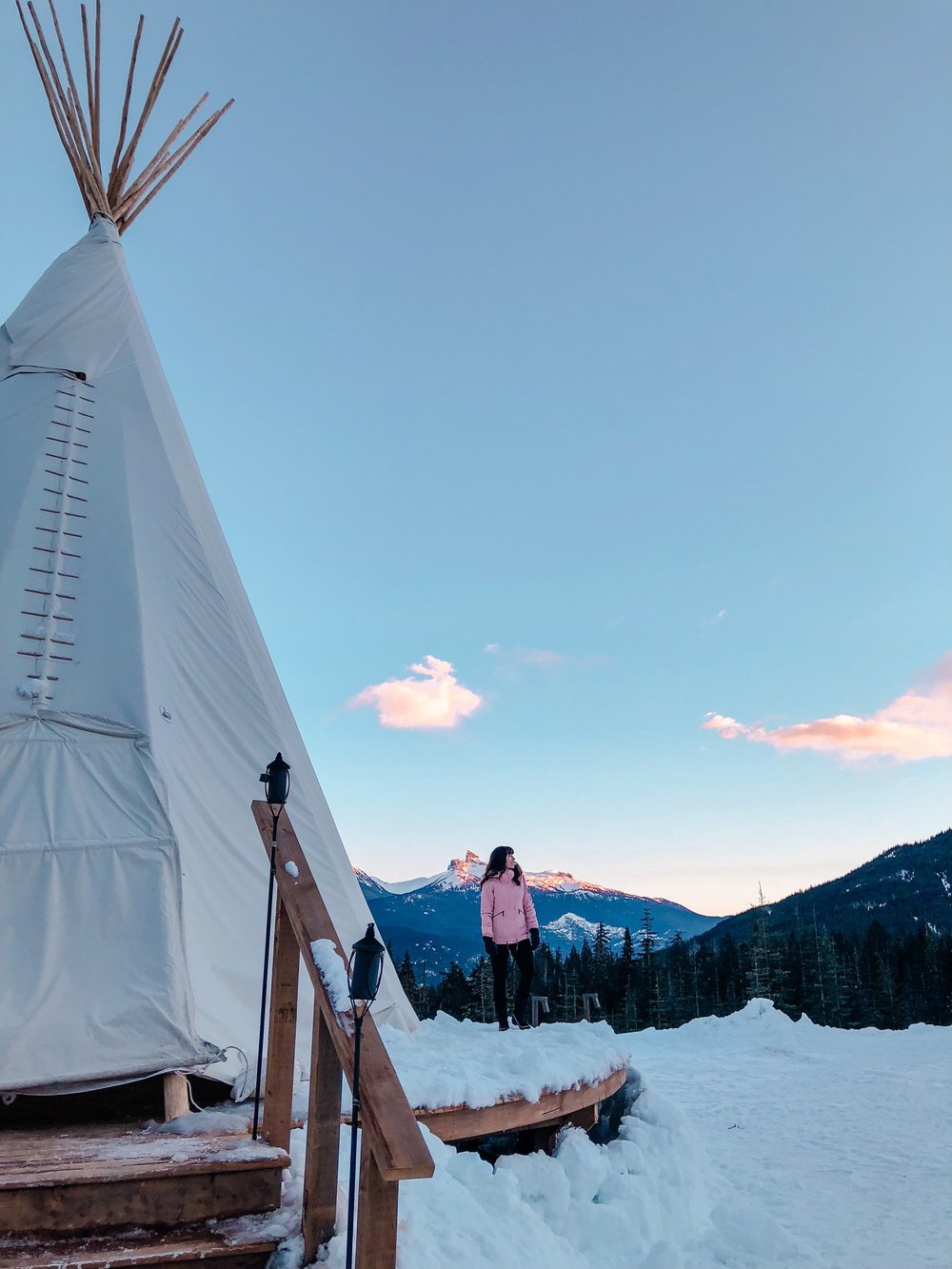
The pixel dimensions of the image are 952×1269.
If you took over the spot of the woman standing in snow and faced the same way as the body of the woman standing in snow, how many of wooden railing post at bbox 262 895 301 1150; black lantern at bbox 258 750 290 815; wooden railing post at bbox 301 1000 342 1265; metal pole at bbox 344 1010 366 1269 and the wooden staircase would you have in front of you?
5

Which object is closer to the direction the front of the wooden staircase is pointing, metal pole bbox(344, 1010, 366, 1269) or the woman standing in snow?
the metal pole

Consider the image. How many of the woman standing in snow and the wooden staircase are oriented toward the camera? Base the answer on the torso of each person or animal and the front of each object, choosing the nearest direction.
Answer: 2

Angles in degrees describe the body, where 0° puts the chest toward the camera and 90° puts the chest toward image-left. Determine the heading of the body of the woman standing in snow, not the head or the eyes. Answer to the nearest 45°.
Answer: approximately 0°

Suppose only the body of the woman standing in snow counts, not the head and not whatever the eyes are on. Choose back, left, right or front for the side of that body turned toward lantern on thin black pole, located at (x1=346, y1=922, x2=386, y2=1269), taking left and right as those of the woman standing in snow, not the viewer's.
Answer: front

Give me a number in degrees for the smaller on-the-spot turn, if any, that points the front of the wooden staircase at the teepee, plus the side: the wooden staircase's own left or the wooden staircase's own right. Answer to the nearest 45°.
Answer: approximately 180°

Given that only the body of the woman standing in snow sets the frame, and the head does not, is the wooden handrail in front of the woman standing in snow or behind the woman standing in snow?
in front

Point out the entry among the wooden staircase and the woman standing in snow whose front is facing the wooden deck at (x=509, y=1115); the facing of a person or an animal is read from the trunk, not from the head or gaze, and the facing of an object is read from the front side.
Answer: the woman standing in snow

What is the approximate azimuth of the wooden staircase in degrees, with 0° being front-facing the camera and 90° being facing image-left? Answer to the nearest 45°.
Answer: approximately 0°

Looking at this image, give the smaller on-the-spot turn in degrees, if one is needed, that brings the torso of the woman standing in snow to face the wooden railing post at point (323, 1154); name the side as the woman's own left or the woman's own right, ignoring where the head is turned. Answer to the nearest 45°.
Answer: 0° — they already face it

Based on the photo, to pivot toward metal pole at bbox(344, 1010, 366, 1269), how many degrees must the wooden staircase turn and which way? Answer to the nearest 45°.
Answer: approximately 45° to its left

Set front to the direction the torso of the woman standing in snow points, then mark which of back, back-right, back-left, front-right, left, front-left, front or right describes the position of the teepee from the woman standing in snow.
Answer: front-right

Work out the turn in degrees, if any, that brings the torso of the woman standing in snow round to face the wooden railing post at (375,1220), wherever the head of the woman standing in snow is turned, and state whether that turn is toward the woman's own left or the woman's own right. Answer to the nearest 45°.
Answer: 0° — they already face it

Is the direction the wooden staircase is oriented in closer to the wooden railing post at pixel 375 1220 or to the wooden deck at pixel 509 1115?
the wooden railing post

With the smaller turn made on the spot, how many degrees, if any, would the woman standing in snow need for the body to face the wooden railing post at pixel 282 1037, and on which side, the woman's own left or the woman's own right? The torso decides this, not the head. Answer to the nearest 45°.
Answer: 0° — they already face it
